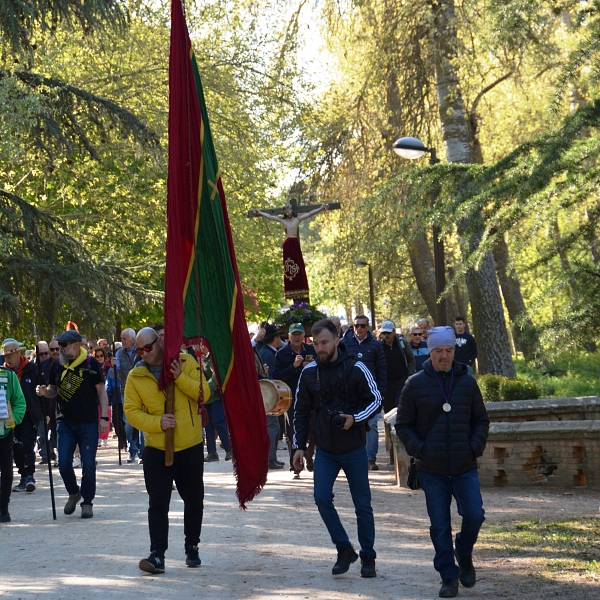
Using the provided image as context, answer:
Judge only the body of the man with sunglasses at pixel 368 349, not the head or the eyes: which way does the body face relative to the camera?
toward the camera

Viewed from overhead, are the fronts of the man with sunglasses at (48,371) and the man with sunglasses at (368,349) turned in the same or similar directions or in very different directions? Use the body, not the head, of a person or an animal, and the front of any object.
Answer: same or similar directions

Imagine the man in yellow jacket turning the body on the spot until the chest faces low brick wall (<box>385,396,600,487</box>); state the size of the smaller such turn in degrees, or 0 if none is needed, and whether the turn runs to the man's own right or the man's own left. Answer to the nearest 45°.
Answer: approximately 135° to the man's own left

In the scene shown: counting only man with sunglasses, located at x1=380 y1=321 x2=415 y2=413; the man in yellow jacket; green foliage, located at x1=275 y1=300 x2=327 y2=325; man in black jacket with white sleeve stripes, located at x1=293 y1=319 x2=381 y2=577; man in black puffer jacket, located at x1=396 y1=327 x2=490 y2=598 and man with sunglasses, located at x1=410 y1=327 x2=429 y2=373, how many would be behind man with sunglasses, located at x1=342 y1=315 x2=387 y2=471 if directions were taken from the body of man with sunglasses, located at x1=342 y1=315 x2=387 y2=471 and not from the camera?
3

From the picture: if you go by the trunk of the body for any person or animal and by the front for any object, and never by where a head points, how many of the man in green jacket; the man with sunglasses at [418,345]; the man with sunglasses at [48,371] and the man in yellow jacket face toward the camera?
4

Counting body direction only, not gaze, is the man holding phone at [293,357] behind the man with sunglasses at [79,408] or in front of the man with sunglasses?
behind

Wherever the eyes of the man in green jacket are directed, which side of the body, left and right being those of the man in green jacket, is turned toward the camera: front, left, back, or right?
front

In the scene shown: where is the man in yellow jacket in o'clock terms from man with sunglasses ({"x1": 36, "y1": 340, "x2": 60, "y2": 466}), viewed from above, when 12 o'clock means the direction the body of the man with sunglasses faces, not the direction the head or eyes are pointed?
The man in yellow jacket is roughly at 12 o'clock from the man with sunglasses.

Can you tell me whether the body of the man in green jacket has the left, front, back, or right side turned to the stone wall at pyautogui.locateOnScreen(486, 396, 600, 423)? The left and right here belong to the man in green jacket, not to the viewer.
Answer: left

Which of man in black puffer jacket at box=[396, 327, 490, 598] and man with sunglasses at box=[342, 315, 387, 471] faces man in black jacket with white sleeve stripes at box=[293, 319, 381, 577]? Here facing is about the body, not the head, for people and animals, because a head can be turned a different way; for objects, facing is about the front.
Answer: the man with sunglasses

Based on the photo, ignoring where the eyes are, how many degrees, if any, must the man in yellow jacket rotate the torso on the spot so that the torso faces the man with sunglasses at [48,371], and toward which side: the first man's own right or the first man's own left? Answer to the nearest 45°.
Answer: approximately 180°

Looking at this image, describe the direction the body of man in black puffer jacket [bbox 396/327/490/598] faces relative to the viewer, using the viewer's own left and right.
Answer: facing the viewer

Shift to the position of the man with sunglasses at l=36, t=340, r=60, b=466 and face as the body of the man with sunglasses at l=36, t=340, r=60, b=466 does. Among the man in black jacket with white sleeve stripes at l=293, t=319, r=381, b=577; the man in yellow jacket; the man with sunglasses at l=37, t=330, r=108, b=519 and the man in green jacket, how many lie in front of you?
4

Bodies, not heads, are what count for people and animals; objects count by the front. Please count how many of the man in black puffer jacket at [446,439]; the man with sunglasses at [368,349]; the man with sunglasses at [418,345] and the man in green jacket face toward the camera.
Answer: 4

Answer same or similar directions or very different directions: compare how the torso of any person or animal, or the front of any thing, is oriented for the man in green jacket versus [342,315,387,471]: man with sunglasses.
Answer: same or similar directions
